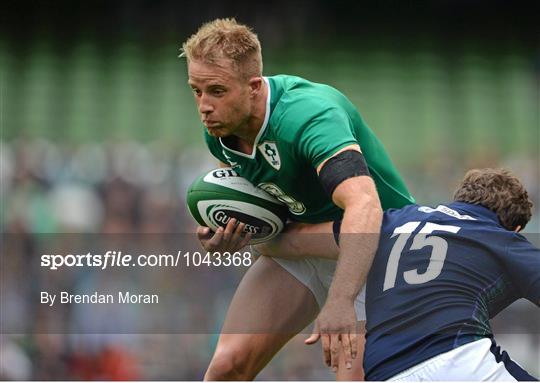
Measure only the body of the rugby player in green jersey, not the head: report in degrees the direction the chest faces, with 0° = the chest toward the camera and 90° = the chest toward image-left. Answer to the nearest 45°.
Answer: approximately 45°

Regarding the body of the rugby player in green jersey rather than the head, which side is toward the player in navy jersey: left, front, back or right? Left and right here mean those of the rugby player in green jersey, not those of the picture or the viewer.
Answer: left

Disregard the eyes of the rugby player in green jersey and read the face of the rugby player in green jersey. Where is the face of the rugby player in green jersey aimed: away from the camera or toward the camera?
toward the camera
